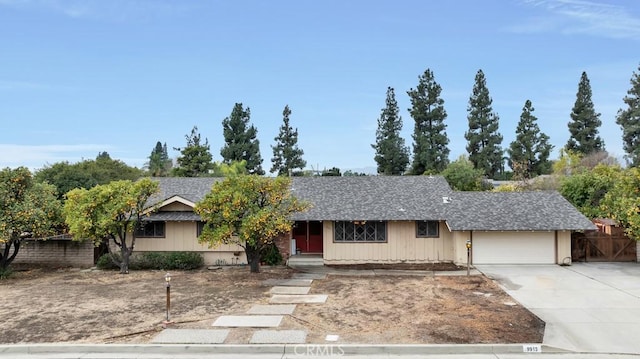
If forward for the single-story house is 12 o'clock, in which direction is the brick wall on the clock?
The brick wall is roughly at 3 o'clock from the single-story house.

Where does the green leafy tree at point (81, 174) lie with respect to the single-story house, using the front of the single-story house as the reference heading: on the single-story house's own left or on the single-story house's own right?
on the single-story house's own right

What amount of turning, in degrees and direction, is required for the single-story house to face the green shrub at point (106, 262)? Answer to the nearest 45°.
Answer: approximately 90° to its right

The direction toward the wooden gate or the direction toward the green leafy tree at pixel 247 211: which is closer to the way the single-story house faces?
the green leafy tree

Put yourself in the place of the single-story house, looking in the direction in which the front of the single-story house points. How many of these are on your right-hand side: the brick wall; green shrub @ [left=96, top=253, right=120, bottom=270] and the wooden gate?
2

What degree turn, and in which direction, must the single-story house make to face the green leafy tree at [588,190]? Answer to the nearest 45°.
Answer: approximately 135° to its left

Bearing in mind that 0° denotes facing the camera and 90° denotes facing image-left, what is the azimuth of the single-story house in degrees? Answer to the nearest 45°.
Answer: approximately 0°

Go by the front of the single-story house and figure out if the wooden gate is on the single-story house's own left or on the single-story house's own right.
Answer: on the single-story house's own left

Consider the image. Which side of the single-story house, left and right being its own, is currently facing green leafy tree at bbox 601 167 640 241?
left
